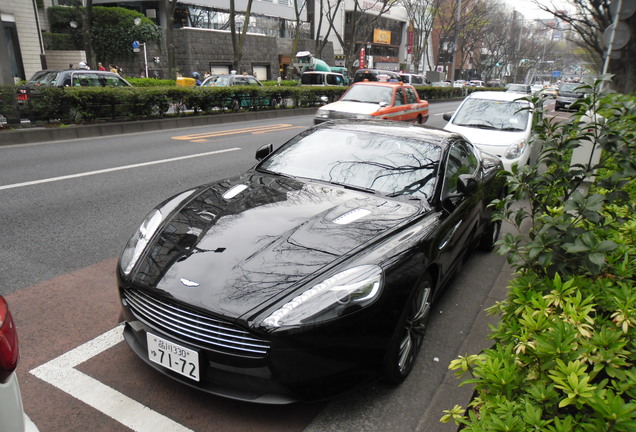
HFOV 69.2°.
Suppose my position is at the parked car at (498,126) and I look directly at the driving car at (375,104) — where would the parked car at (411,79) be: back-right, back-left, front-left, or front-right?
front-right

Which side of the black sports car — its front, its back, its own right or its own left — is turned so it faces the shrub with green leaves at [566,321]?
left

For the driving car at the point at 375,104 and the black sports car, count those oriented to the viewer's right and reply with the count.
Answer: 0

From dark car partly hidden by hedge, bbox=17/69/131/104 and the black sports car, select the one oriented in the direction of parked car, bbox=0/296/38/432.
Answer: the black sports car

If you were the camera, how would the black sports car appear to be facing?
facing the viewer and to the left of the viewer

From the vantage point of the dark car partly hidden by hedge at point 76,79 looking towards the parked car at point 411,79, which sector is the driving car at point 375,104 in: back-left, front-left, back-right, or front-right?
front-right

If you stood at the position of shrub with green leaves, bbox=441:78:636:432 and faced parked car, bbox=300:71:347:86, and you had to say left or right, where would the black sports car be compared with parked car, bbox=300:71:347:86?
left

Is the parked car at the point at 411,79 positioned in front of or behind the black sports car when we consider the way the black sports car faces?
behind

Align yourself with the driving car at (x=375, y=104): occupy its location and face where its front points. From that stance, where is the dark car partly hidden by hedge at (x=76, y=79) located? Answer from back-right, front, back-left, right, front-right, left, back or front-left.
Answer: front-right

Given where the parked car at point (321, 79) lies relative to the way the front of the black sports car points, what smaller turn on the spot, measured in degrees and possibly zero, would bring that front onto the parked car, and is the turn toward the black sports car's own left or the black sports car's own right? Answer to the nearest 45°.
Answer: approximately 135° to the black sports car's own right
